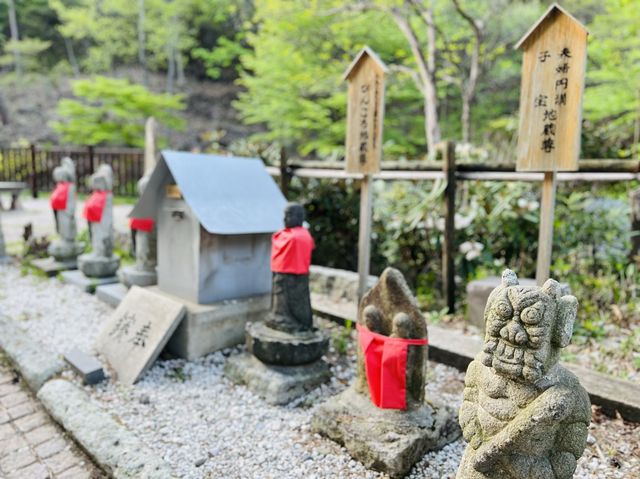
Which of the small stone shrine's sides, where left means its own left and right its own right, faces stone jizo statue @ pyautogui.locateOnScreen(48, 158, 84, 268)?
right

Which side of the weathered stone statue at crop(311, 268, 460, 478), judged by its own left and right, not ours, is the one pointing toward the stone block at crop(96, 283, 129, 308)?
right

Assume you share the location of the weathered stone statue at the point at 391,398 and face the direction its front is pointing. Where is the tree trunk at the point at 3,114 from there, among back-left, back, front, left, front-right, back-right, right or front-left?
right

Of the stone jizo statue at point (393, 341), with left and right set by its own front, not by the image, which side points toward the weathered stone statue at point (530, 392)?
left

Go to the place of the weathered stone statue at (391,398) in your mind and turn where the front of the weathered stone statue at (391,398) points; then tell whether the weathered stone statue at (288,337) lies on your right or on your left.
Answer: on your right

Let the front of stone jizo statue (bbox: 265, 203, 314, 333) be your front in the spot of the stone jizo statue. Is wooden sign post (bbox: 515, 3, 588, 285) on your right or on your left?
on your left
